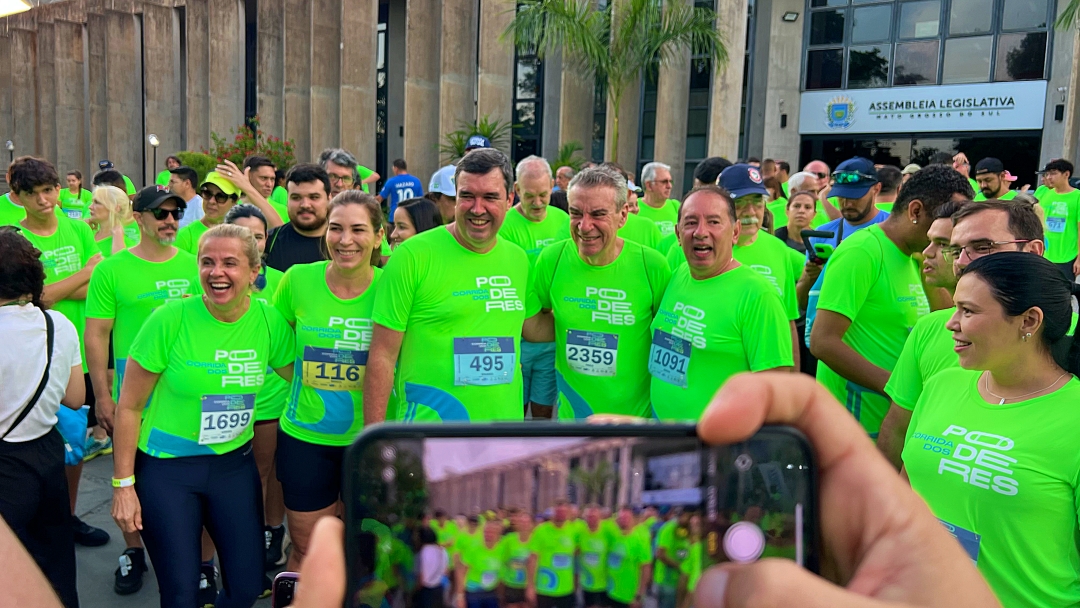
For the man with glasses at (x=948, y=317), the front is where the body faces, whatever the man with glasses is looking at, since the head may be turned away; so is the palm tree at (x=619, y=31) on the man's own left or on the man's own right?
on the man's own right

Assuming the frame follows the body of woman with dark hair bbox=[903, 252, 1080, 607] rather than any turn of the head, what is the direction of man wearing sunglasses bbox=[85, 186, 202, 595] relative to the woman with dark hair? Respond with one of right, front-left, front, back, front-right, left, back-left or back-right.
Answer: front-right

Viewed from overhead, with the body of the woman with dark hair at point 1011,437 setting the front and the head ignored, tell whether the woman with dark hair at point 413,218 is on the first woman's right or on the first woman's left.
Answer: on the first woman's right

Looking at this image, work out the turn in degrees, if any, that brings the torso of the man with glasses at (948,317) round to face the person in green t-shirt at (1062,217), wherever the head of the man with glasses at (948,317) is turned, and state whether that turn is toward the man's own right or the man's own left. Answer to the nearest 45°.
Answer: approximately 135° to the man's own right

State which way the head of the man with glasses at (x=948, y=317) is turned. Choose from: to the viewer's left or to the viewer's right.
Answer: to the viewer's left

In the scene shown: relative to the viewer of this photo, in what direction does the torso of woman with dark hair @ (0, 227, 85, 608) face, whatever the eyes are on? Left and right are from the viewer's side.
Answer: facing away from the viewer

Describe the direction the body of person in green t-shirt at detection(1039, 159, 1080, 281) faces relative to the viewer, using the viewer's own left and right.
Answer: facing the viewer and to the left of the viewer

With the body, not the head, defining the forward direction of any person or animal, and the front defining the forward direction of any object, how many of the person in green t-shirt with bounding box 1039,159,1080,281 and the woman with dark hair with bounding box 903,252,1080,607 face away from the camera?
0

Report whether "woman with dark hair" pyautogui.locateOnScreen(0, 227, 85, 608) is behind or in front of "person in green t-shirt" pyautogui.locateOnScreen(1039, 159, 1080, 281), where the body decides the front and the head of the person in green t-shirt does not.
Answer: in front
